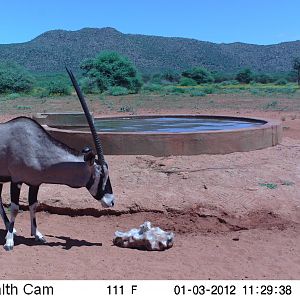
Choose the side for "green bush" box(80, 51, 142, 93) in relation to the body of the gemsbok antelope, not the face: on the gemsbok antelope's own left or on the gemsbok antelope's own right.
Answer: on the gemsbok antelope's own left

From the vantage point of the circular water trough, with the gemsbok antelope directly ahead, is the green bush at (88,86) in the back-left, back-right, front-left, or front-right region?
back-right

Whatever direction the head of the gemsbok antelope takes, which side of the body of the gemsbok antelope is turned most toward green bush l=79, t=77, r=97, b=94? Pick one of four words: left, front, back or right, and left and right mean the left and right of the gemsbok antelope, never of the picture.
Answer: left

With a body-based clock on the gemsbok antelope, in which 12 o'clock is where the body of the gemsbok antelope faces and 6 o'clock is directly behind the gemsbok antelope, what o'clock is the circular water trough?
The circular water trough is roughly at 10 o'clock from the gemsbok antelope.

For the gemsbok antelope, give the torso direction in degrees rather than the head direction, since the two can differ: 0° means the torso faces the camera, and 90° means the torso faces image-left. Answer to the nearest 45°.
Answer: approximately 270°

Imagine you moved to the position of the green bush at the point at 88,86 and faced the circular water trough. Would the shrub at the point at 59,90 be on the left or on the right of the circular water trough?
right

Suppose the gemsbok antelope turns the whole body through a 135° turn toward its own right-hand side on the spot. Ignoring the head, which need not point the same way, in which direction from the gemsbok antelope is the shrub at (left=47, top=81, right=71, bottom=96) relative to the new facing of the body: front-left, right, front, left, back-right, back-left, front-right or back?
back-right
